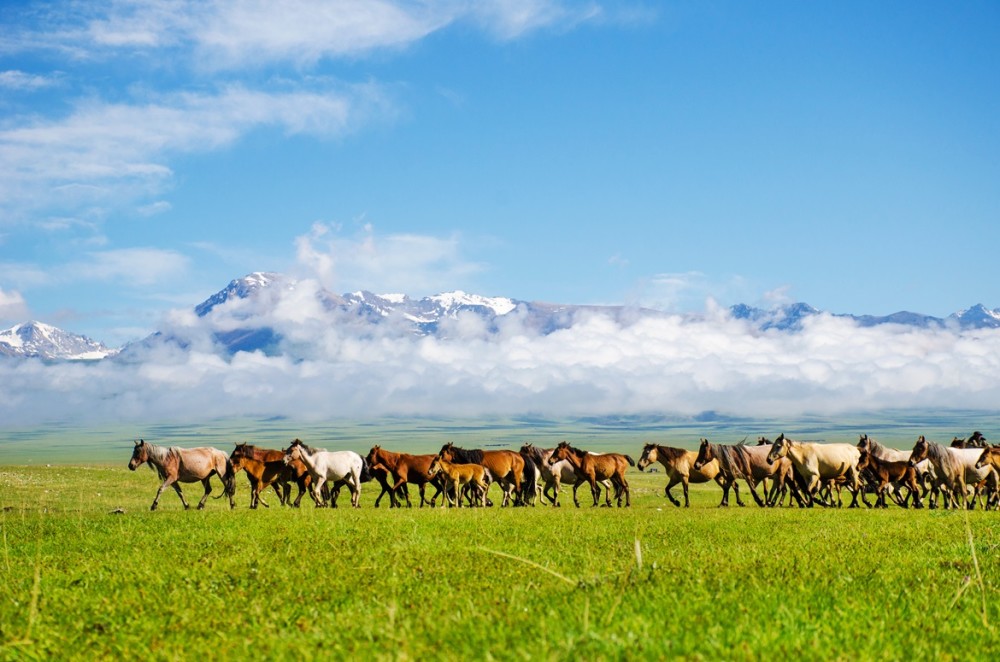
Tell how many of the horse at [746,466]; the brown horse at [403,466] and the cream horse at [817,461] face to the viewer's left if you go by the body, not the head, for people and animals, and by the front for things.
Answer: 3

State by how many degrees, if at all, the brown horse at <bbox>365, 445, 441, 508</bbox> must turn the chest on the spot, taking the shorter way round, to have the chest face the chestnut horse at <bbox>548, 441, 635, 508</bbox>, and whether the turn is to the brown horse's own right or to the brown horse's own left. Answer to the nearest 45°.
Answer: approximately 180°

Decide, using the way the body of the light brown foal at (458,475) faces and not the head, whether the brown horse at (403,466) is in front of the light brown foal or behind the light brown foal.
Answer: in front

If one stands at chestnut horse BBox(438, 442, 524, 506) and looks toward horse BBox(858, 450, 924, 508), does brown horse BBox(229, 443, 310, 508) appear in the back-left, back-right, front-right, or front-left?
back-right

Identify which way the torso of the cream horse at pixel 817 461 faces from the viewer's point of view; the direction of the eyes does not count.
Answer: to the viewer's left

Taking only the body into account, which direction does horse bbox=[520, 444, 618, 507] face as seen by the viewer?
to the viewer's left

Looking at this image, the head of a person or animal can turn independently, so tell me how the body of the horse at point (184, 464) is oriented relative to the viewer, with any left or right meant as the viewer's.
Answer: facing to the left of the viewer

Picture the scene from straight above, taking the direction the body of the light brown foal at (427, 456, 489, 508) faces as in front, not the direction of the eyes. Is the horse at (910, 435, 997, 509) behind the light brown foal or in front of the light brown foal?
behind

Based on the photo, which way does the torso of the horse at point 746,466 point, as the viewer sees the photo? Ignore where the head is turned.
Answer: to the viewer's left

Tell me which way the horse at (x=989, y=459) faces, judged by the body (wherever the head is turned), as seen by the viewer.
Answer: to the viewer's left

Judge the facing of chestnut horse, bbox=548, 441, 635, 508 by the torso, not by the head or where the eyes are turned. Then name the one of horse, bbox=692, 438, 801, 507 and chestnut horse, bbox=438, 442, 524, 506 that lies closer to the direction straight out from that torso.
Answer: the chestnut horse

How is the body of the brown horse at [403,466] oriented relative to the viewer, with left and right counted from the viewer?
facing to the left of the viewer

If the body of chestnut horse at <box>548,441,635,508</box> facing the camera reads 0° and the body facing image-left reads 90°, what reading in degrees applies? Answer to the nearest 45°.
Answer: approximately 90°

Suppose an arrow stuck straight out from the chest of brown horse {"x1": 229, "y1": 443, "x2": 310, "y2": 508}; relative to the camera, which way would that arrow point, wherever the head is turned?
to the viewer's left
